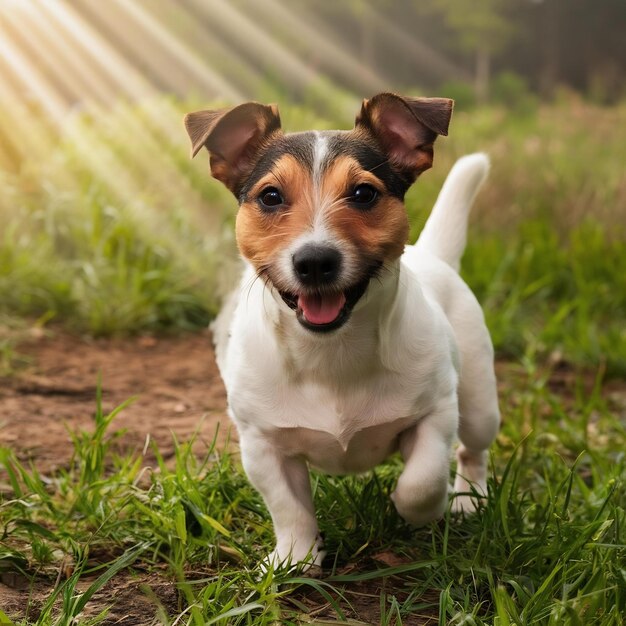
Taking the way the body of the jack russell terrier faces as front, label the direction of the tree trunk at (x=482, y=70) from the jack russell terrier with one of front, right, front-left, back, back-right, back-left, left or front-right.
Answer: back

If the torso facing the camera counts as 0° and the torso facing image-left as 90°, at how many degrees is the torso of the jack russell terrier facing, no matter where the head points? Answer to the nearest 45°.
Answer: approximately 0°
